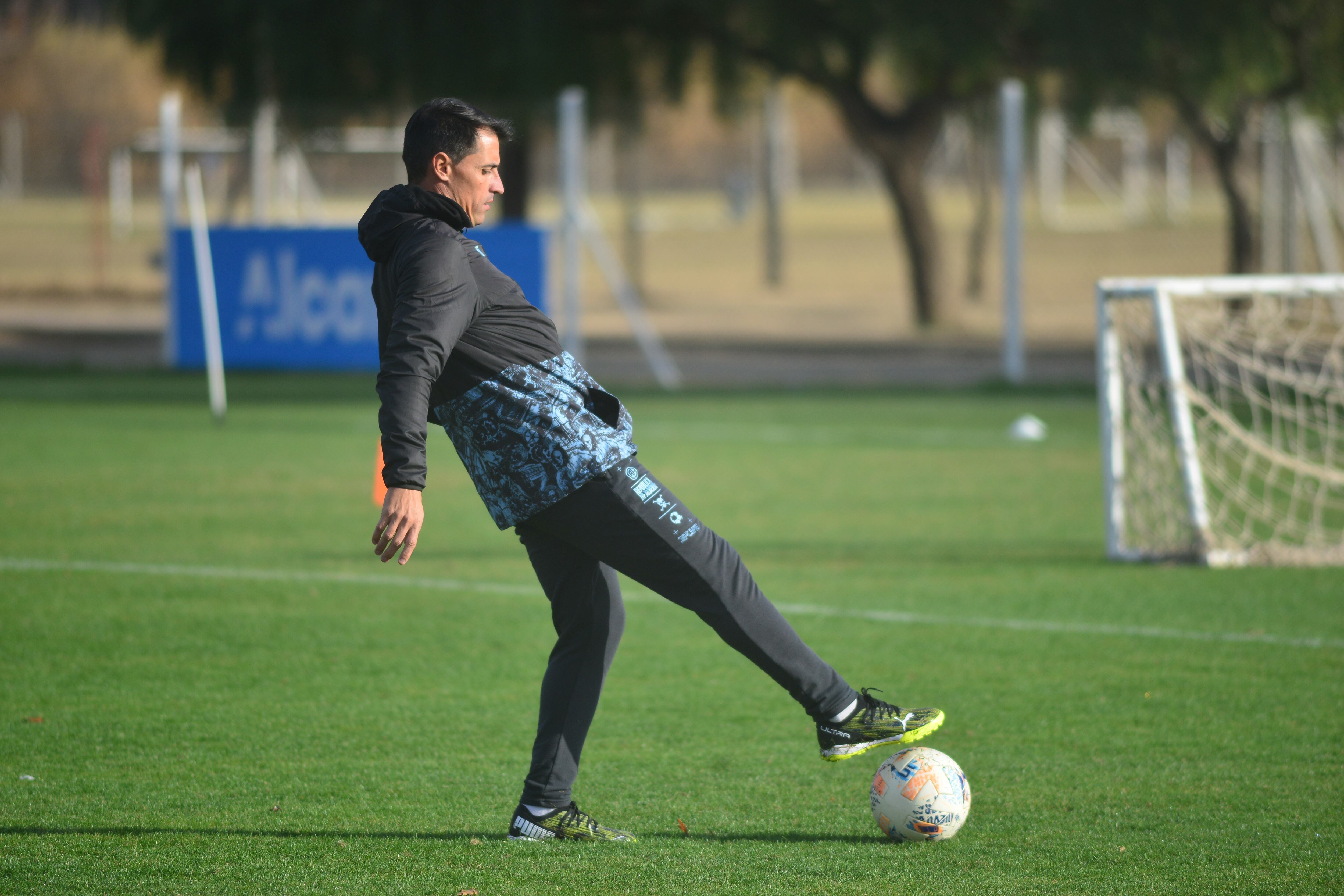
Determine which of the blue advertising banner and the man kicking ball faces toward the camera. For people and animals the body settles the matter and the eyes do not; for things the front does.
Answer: the blue advertising banner

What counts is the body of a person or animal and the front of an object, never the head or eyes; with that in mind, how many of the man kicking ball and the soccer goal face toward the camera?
0

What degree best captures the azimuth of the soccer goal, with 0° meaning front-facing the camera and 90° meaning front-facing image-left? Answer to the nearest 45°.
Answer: approximately 135°

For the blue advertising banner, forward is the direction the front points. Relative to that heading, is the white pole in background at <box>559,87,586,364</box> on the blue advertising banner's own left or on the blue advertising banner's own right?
on the blue advertising banner's own left

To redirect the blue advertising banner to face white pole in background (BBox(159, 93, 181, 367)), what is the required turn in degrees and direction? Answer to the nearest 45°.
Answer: approximately 135° to its right

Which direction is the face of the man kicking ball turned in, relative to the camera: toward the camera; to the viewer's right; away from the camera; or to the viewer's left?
to the viewer's right

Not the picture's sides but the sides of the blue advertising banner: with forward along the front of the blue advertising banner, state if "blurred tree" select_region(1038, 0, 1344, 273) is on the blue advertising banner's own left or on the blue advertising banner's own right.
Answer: on the blue advertising banner's own left

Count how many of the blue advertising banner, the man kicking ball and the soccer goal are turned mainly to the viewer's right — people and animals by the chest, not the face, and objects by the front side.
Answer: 1

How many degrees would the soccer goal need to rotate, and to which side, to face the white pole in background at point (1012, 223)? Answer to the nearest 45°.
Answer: approximately 45° to its right

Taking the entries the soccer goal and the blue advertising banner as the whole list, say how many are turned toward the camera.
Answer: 1

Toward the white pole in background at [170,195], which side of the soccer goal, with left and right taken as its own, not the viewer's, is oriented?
front

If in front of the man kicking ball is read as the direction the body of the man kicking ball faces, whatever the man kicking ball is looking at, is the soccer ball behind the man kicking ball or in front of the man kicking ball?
in front

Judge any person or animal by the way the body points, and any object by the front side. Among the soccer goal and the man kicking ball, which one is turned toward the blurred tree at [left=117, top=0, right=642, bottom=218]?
the soccer goal

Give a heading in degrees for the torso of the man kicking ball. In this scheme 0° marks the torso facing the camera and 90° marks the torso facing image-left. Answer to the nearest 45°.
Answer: approximately 270°

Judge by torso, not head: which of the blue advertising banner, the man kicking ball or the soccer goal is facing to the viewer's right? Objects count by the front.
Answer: the man kicking ball

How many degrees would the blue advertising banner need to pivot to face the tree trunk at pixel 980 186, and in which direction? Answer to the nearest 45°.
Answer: approximately 135° to its left

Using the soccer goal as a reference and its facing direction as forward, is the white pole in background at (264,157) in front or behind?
in front

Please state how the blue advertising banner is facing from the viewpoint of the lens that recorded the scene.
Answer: facing the viewer
